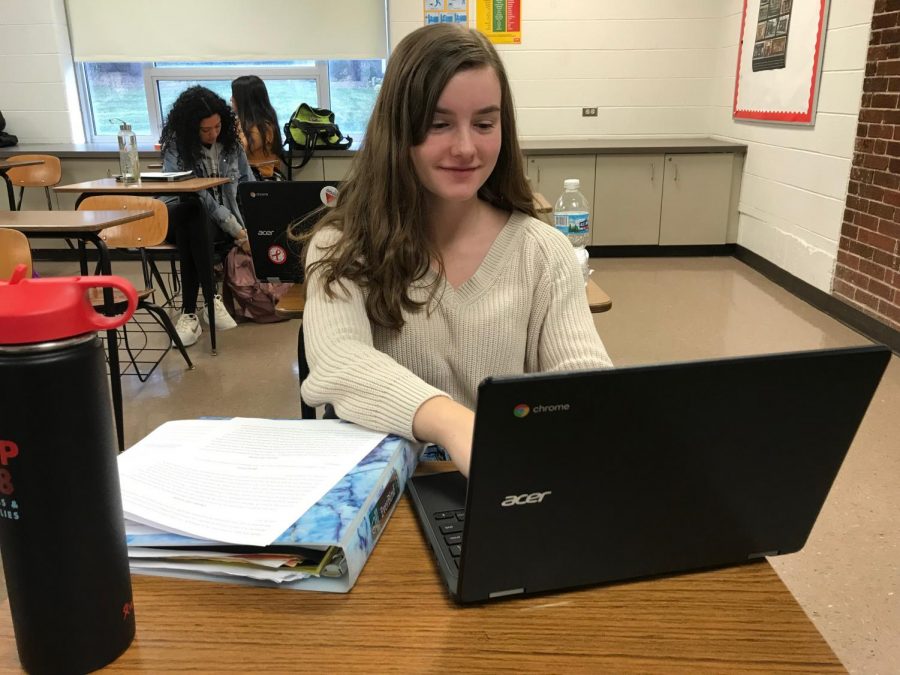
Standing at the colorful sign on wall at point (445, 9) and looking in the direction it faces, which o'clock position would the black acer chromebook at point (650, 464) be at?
The black acer chromebook is roughly at 12 o'clock from the colorful sign on wall.

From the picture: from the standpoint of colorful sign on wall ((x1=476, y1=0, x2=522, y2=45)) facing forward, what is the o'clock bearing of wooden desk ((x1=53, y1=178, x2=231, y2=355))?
The wooden desk is roughly at 1 o'clock from the colorful sign on wall.

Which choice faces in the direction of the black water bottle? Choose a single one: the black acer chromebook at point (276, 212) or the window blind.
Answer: the window blind

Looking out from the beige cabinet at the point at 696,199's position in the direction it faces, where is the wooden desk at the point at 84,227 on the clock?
The wooden desk is roughly at 1 o'clock from the beige cabinet.

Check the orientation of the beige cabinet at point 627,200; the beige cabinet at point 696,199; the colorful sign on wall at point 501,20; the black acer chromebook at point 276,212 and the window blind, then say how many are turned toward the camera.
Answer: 4

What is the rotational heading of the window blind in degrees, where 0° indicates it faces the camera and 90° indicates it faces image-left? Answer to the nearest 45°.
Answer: approximately 0°

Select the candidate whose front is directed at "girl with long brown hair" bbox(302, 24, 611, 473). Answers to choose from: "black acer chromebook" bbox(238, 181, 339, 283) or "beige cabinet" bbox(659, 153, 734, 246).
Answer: the beige cabinet

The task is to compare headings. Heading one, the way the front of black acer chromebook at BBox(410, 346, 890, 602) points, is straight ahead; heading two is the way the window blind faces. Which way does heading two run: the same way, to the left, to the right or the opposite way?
the opposite way

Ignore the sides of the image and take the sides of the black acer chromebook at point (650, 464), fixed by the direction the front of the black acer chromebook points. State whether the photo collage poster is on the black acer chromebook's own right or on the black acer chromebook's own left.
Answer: on the black acer chromebook's own right
